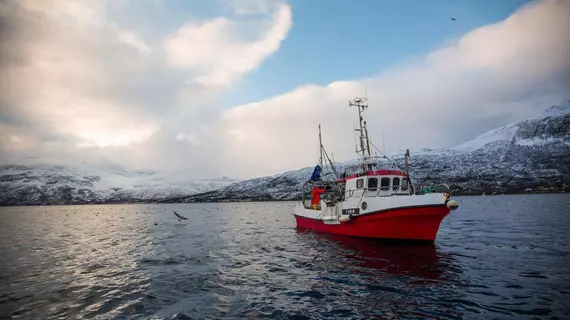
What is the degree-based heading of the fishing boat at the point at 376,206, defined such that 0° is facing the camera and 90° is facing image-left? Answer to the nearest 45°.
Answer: approximately 315°
